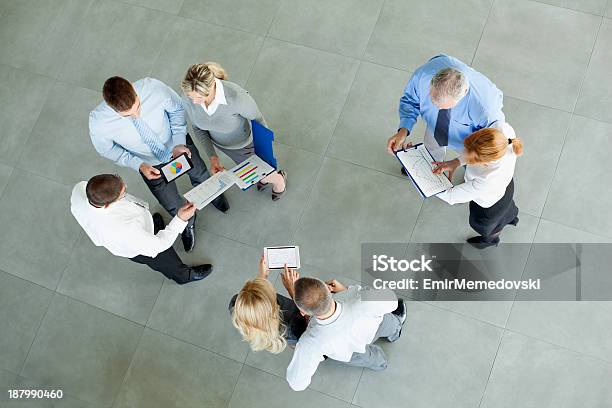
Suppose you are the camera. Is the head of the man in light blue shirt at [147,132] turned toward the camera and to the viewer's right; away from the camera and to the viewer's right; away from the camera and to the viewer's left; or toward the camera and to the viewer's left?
toward the camera and to the viewer's right

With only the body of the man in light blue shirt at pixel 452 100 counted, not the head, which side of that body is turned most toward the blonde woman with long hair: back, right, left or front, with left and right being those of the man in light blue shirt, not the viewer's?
front

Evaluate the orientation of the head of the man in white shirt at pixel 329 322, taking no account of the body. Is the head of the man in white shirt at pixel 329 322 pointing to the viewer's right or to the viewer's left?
to the viewer's left

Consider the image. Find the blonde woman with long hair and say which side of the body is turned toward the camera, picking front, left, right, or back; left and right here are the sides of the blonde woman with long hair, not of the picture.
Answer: back

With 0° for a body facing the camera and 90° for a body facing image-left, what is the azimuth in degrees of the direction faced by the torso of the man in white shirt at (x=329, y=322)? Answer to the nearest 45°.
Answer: approximately 135°

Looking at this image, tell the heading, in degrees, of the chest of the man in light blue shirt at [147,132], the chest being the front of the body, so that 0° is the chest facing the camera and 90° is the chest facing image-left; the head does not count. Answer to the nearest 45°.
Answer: approximately 315°

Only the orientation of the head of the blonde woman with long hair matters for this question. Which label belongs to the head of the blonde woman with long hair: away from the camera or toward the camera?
away from the camera

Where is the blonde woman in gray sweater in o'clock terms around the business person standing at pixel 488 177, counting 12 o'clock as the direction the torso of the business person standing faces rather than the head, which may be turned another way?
The blonde woman in gray sweater is roughly at 12 o'clock from the business person standing.

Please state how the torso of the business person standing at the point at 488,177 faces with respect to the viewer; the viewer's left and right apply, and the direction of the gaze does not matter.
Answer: facing to the left of the viewer
